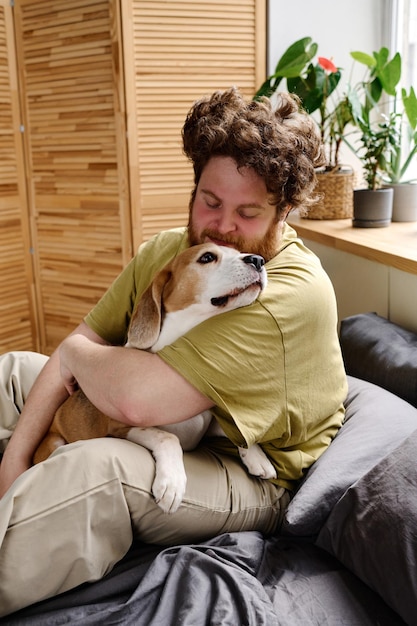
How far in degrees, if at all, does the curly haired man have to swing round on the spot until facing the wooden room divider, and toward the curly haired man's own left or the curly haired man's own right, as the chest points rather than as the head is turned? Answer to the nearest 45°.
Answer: approximately 135° to the curly haired man's own right

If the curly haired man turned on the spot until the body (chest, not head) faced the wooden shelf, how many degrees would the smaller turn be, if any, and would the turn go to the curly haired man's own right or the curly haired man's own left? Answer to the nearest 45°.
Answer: approximately 180°

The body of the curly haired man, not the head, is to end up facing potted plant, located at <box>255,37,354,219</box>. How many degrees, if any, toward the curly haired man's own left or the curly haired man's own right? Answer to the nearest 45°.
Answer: approximately 135° to the curly haired man's own right

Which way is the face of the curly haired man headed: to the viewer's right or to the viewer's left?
to the viewer's left

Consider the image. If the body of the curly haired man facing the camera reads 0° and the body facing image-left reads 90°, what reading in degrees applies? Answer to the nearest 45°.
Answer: approximately 45°
